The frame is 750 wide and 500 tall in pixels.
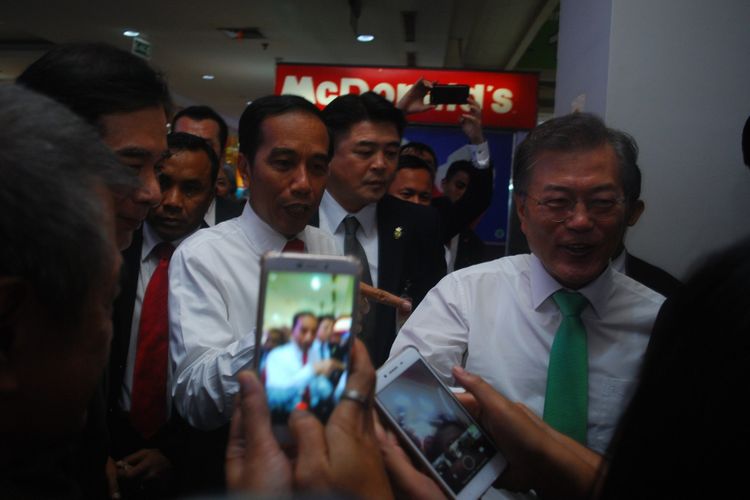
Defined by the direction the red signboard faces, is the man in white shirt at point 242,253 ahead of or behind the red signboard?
ahead

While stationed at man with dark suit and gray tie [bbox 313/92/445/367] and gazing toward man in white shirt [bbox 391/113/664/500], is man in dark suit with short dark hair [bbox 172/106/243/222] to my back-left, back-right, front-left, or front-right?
back-right

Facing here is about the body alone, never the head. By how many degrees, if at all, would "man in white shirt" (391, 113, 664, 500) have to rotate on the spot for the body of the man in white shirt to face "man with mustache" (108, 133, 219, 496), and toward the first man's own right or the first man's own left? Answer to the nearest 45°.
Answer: approximately 90° to the first man's own right

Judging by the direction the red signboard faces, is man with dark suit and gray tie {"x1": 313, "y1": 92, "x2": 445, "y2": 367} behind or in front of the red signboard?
in front

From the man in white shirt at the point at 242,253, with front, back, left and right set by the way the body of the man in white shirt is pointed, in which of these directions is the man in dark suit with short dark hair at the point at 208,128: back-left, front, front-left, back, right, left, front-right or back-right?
back-left

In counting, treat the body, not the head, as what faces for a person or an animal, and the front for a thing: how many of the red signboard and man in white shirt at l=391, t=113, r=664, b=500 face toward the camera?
2

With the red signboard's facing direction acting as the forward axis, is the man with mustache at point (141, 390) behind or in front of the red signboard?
in front

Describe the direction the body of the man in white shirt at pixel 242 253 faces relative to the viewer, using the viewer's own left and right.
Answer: facing the viewer and to the right of the viewer

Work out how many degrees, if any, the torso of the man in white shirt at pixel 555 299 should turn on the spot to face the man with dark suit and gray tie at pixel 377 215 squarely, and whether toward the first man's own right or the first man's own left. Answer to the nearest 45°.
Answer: approximately 135° to the first man's own right

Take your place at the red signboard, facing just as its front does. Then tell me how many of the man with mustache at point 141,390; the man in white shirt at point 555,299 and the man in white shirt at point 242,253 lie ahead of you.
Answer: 3
